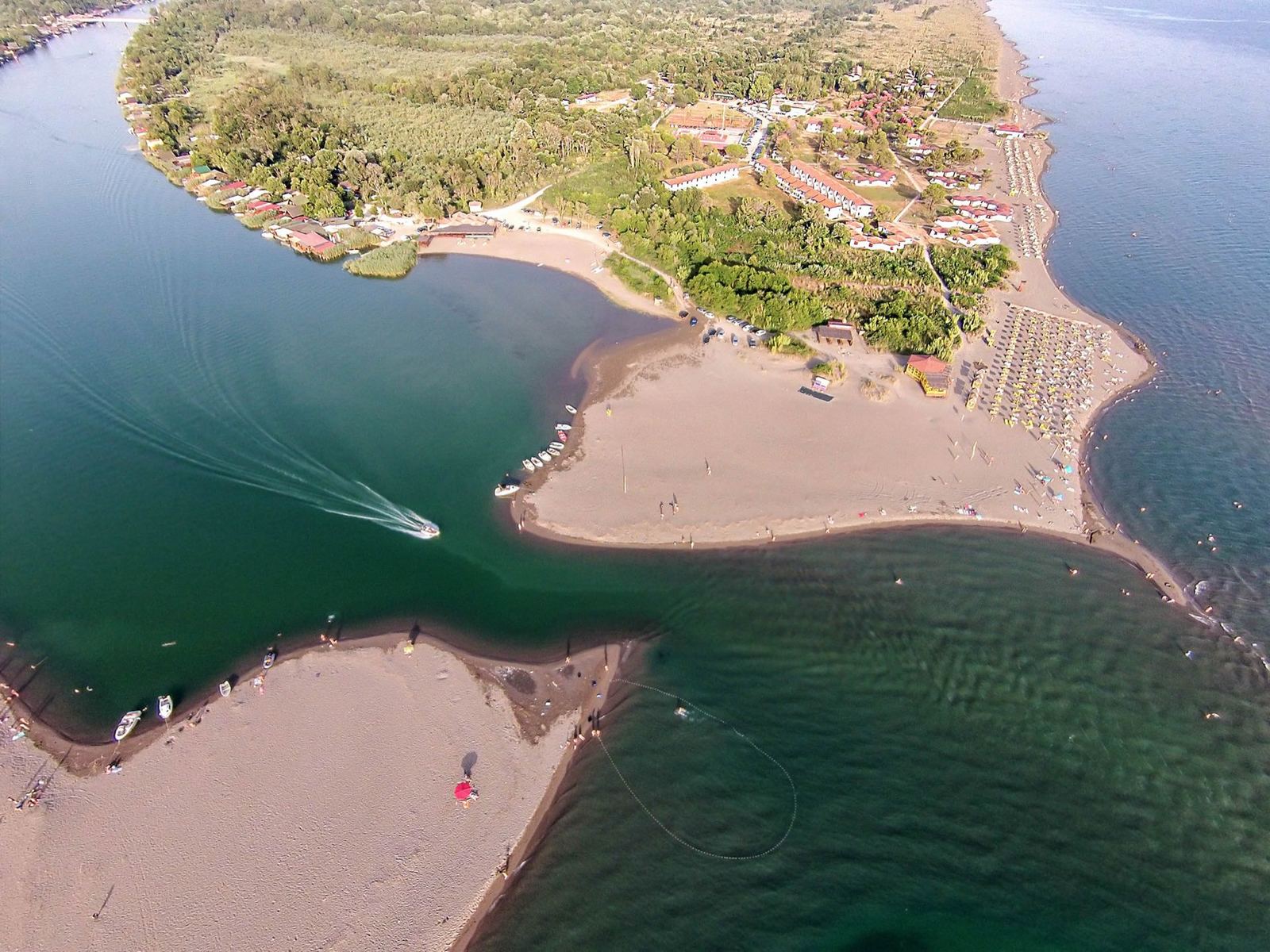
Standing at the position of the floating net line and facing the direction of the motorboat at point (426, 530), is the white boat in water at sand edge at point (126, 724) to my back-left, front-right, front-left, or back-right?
front-left

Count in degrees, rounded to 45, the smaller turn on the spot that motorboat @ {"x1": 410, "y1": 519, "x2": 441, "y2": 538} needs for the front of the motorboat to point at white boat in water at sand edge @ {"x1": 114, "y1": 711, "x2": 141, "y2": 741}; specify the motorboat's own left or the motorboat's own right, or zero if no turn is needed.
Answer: approximately 90° to the motorboat's own right

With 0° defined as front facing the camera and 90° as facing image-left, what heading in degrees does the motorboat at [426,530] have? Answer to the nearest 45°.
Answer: approximately 315°

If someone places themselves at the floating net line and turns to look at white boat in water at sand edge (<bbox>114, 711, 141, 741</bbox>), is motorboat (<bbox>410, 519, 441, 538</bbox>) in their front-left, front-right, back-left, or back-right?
front-right

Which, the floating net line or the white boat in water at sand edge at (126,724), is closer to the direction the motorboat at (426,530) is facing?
the floating net line

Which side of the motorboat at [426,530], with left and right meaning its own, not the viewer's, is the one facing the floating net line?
front
